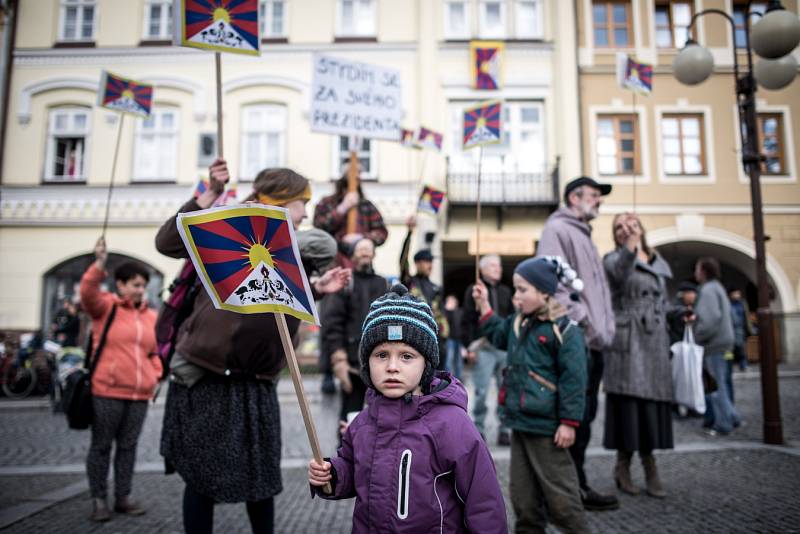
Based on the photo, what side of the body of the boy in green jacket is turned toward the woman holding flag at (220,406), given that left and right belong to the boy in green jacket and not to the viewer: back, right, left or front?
front

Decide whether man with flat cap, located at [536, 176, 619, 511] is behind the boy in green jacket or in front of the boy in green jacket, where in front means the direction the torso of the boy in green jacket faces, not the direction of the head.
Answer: behind

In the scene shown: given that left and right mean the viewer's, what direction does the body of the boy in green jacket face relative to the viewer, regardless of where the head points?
facing the viewer and to the left of the viewer

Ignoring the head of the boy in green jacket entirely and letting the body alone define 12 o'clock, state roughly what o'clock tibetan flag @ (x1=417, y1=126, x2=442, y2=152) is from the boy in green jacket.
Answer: The tibetan flag is roughly at 4 o'clock from the boy in green jacket.

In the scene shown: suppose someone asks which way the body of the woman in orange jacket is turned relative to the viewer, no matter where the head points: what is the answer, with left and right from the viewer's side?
facing the viewer and to the right of the viewer

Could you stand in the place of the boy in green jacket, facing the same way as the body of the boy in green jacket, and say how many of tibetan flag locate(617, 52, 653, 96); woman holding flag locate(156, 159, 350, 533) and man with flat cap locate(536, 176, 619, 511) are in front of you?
1

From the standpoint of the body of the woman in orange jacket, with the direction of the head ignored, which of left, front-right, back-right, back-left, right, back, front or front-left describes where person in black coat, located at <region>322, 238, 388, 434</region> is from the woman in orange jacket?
front-left
